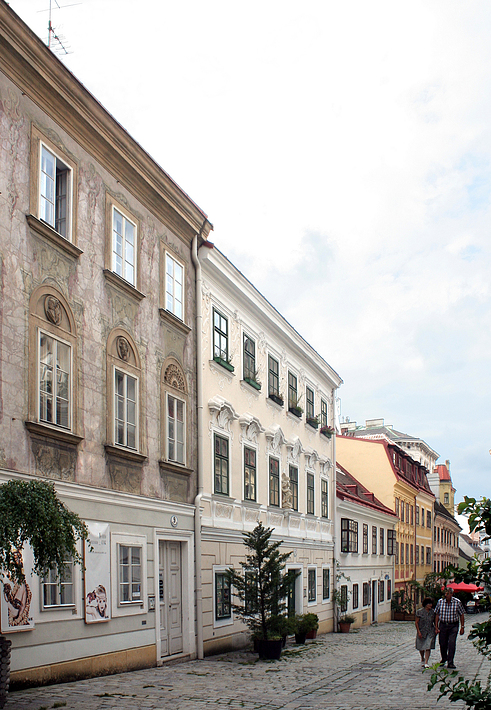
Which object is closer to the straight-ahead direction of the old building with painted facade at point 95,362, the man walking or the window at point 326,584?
the man walking

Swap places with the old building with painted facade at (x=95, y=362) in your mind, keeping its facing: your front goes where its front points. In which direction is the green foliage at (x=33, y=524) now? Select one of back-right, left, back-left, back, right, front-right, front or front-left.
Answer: front-right

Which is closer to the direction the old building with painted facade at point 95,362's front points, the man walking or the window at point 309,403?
the man walking

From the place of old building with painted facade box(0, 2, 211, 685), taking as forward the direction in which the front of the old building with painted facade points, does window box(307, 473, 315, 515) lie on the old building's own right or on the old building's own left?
on the old building's own left

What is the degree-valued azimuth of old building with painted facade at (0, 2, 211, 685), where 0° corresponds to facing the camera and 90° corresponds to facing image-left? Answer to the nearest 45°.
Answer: approximately 315°

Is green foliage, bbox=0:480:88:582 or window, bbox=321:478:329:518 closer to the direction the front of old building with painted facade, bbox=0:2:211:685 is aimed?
the green foliage

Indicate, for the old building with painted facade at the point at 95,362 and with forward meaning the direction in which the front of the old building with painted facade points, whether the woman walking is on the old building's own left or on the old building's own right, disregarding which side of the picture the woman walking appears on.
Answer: on the old building's own left
